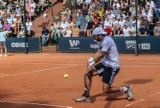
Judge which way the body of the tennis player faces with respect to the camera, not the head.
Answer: to the viewer's left

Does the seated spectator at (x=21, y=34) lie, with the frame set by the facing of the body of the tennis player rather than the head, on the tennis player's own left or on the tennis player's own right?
on the tennis player's own right

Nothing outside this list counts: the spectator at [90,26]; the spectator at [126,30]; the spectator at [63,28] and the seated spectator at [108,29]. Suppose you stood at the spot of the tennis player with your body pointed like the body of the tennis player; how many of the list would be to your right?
4

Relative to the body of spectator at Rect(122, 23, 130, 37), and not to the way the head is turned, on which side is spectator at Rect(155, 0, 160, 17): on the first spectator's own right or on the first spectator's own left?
on the first spectator's own left

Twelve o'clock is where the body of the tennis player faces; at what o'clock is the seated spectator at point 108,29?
The seated spectator is roughly at 3 o'clock from the tennis player.

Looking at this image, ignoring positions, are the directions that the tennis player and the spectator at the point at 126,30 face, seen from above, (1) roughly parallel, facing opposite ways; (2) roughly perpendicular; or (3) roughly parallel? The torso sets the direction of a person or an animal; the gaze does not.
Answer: roughly perpendicular

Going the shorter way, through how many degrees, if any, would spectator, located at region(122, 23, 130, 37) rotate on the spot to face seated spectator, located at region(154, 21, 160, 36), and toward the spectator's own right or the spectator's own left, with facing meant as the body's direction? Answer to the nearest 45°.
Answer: approximately 90° to the spectator's own left

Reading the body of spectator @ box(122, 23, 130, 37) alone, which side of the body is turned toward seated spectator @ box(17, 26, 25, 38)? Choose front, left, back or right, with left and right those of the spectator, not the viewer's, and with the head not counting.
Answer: right

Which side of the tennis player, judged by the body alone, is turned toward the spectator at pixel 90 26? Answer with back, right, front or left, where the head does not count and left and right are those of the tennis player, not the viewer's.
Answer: right
